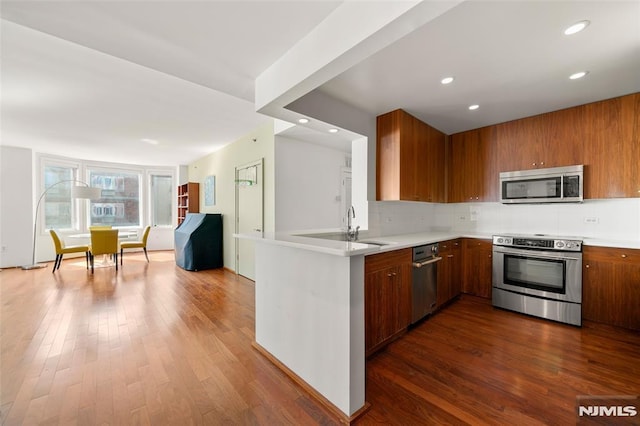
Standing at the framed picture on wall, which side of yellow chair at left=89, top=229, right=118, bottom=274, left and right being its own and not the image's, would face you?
right

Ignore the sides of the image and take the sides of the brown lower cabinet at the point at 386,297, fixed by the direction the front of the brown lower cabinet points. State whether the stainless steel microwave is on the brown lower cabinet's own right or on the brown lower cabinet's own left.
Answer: on the brown lower cabinet's own left

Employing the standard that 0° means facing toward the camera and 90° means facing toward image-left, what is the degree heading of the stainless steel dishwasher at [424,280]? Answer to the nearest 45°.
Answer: approximately 315°

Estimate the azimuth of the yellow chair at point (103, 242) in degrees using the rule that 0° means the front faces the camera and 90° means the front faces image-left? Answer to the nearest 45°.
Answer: approximately 180°

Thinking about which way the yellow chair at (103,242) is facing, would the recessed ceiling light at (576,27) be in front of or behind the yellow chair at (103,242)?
behind

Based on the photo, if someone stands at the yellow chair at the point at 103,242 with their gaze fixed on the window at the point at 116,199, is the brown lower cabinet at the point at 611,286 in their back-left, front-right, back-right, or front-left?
back-right

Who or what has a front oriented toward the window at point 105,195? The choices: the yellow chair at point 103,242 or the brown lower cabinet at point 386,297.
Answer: the yellow chair

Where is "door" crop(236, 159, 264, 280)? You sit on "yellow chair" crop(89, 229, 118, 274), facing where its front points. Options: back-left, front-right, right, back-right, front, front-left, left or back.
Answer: back-right

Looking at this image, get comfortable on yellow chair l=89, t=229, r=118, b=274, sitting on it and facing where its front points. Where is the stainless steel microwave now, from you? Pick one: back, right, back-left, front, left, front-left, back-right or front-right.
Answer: back-right

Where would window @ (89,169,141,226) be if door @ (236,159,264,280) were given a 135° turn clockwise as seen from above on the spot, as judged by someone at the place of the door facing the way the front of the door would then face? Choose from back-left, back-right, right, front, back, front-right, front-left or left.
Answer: front-left

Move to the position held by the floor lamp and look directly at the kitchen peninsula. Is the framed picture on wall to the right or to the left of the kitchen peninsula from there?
left
